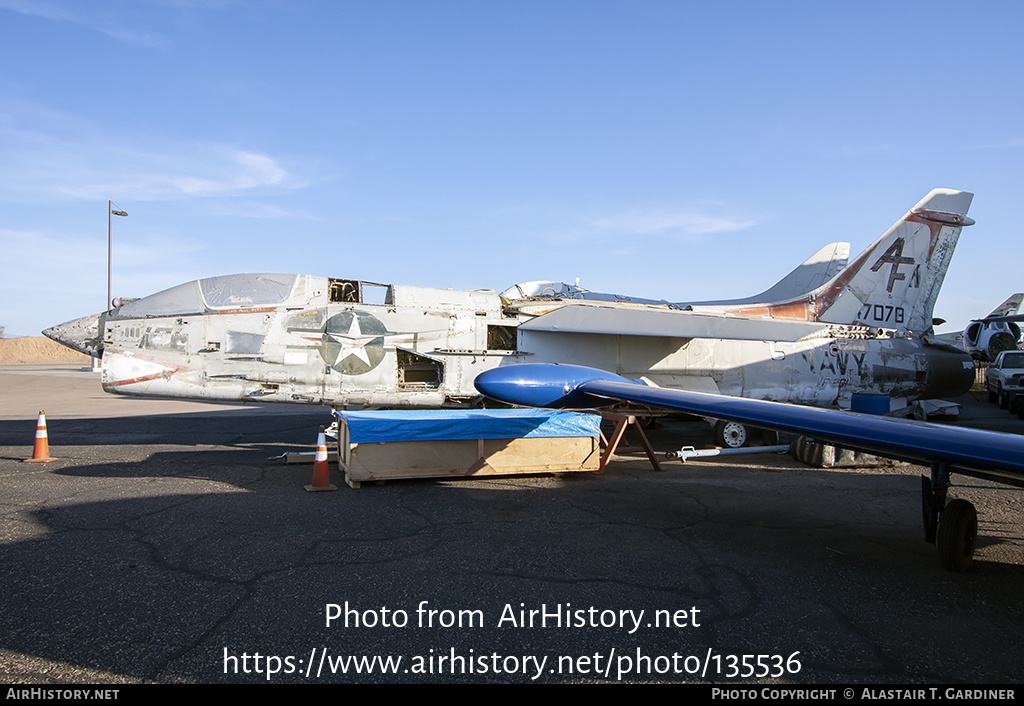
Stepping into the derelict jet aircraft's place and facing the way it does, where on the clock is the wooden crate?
The wooden crate is roughly at 9 o'clock from the derelict jet aircraft.

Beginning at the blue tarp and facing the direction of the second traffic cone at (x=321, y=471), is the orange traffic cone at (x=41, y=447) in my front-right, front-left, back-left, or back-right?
front-right

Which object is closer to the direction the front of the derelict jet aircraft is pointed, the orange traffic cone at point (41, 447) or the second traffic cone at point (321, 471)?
the orange traffic cone

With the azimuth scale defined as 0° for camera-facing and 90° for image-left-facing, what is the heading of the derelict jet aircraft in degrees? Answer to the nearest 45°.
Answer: approximately 90°

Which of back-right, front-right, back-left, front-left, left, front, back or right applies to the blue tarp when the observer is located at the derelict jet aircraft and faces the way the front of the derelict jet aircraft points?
left

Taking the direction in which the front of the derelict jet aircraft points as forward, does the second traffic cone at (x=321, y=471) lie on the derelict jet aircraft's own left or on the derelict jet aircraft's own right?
on the derelict jet aircraft's own left
